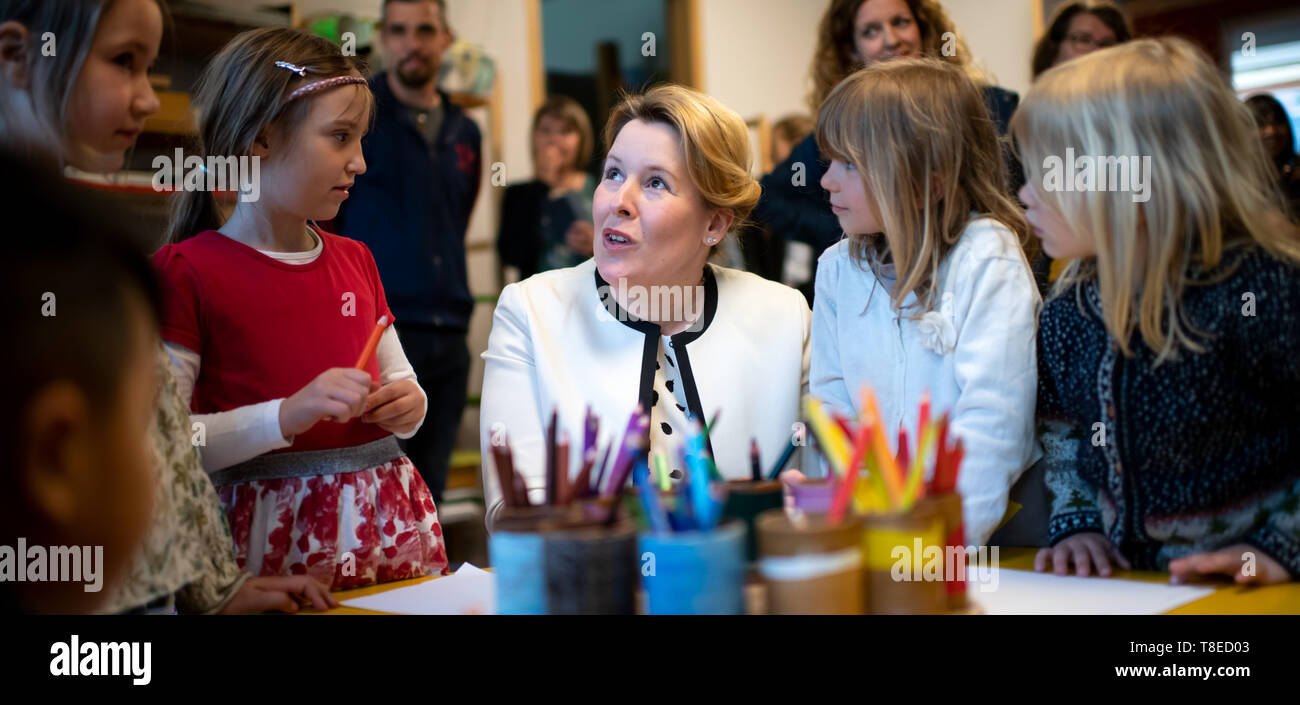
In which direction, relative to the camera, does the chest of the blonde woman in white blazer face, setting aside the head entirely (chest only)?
toward the camera

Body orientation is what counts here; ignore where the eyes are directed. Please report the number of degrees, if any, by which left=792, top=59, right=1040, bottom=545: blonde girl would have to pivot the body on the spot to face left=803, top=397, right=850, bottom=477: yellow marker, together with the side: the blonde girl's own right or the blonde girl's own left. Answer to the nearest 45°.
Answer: approximately 45° to the blonde girl's own left

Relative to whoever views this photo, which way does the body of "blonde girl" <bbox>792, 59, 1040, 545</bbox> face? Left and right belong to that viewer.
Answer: facing the viewer and to the left of the viewer

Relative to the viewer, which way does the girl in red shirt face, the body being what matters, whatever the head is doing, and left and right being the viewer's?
facing the viewer and to the right of the viewer

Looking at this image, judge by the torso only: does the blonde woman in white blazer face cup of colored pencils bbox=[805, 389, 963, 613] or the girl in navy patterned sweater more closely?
the cup of colored pencils

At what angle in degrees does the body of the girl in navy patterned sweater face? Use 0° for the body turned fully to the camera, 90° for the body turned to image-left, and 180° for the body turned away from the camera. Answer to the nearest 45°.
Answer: approximately 45°

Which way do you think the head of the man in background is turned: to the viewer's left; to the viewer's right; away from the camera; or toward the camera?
toward the camera

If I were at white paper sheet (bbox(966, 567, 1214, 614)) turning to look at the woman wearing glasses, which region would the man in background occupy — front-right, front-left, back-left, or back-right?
front-left

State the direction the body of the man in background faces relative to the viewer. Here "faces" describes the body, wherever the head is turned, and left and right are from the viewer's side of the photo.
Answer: facing the viewer

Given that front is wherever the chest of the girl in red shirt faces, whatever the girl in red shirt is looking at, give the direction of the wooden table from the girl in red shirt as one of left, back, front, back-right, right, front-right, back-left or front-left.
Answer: front

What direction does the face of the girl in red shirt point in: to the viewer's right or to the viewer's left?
to the viewer's right

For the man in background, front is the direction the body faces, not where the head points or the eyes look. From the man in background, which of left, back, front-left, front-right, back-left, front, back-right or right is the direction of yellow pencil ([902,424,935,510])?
front

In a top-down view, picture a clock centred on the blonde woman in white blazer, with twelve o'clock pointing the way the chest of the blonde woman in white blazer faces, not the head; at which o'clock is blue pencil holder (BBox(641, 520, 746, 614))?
The blue pencil holder is roughly at 12 o'clock from the blonde woman in white blazer.
